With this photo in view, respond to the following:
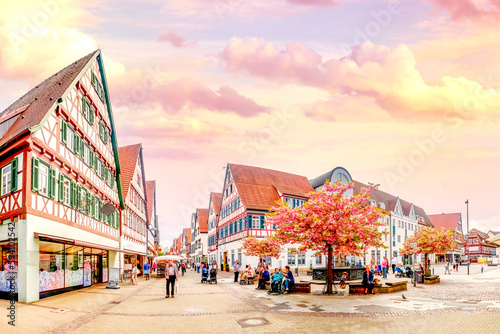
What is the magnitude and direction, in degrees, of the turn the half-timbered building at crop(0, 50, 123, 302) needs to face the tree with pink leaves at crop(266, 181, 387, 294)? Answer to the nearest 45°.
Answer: approximately 45° to its left

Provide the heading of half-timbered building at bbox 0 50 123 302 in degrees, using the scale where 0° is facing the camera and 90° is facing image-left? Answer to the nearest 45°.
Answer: approximately 315°

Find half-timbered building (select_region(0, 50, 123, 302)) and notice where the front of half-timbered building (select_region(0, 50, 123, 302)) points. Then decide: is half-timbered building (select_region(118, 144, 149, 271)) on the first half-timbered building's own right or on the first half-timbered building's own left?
on the first half-timbered building's own left

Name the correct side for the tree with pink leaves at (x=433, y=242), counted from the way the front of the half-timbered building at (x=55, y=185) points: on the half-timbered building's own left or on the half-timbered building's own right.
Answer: on the half-timbered building's own left

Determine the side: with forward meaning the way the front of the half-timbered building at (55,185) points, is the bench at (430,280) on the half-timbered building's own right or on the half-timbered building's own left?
on the half-timbered building's own left

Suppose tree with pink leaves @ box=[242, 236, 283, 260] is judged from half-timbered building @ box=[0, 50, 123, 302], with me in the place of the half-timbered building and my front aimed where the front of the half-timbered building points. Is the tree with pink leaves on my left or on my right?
on my left

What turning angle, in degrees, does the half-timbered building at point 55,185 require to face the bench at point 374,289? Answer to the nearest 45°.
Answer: approximately 45° to its left
